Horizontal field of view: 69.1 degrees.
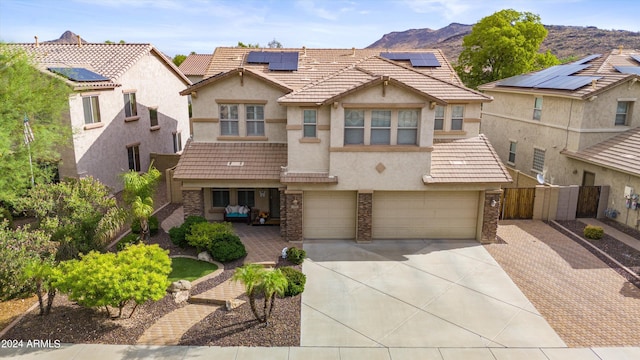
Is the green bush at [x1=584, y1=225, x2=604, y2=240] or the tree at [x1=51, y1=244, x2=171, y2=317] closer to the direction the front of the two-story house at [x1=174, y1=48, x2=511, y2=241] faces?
the tree

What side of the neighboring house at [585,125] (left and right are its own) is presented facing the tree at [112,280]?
right

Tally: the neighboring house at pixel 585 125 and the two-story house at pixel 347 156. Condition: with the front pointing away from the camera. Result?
0

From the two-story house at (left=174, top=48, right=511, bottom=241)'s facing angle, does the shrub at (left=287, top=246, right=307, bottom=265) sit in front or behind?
in front

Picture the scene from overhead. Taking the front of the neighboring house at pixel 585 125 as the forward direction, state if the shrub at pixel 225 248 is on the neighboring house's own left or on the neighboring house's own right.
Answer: on the neighboring house's own right

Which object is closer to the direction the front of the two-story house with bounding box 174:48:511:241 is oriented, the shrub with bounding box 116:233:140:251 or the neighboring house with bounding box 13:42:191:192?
the shrub

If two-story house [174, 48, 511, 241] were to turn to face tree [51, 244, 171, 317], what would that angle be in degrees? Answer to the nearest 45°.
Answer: approximately 45° to its right

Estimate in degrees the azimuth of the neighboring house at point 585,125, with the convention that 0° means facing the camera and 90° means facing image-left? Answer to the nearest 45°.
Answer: approximately 315°

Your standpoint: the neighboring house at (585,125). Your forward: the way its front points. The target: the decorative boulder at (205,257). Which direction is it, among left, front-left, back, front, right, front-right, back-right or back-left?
right

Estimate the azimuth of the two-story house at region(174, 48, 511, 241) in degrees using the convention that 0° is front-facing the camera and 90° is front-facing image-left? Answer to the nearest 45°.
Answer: approximately 0°

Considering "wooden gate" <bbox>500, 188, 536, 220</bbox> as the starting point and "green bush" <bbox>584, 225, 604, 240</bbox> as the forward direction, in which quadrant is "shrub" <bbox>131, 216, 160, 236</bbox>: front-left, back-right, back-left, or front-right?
back-right

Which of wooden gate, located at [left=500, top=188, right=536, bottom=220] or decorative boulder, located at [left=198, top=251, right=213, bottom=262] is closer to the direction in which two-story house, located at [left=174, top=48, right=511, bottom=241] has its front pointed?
the decorative boulder

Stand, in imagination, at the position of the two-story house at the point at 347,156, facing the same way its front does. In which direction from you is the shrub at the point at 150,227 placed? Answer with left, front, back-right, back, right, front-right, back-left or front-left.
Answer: right

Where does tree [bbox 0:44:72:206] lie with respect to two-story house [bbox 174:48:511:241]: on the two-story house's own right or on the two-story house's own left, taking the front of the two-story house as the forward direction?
on the two-story house's own right
